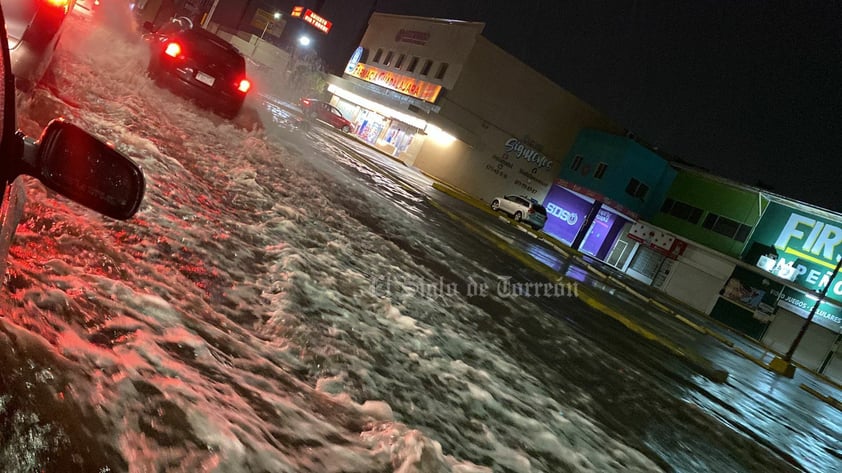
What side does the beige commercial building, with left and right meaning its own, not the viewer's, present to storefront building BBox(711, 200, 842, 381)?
left

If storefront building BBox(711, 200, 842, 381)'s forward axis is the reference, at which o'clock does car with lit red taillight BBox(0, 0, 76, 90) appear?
The car with lit red taillight is roughly at 11 o'clock from the storefront building.

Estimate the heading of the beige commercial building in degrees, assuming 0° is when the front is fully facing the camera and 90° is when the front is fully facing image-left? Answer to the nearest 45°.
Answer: approximately 45°

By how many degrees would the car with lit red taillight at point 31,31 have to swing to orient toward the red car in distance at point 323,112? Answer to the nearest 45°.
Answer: approximately 45° to its right

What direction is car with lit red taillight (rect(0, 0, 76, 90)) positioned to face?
away from the camera

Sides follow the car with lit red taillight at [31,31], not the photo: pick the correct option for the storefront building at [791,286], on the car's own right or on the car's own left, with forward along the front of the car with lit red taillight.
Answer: on the car's own right

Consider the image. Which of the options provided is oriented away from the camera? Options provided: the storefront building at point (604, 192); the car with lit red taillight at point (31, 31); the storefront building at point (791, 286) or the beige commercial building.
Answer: the car with lit red taillight

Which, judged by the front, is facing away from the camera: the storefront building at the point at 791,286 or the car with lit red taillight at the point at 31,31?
the car with lit red taillight

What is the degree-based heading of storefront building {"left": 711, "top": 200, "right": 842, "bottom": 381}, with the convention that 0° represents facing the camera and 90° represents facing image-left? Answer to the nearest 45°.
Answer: approximately 45°
